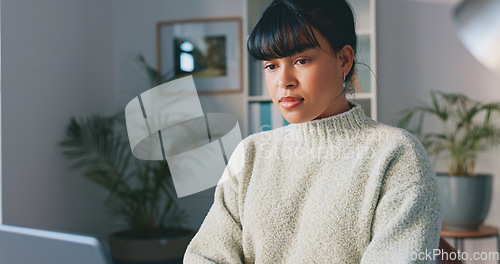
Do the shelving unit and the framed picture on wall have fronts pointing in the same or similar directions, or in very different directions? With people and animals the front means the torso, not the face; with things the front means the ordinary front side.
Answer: same or similar directions

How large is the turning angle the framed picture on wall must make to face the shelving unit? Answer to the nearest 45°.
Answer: approximately 45° to its left

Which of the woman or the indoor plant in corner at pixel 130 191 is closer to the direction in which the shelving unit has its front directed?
the woman

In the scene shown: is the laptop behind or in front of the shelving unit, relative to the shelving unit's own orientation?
in front

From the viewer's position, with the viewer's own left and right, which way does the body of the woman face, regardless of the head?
facing the viewer and to the left of the viewer

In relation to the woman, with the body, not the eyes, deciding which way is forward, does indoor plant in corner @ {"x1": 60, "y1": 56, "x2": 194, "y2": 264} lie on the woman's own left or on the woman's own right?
on the woman's own right

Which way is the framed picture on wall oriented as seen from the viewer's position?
toward the camera

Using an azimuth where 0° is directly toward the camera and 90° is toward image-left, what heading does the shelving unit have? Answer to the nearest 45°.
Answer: approximately 0°

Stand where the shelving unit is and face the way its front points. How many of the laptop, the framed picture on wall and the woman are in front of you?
2

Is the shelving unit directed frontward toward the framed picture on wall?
no

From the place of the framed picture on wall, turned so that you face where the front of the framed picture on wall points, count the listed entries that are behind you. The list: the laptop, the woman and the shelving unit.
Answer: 0

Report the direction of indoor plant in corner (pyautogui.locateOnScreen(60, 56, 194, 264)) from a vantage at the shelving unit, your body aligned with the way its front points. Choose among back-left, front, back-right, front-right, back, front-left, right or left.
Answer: right

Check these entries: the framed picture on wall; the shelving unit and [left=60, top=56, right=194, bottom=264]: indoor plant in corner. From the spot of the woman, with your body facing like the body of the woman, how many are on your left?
0

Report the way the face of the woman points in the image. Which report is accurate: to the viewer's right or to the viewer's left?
to the viewer's left

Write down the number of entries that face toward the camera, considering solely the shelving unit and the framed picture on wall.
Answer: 2
